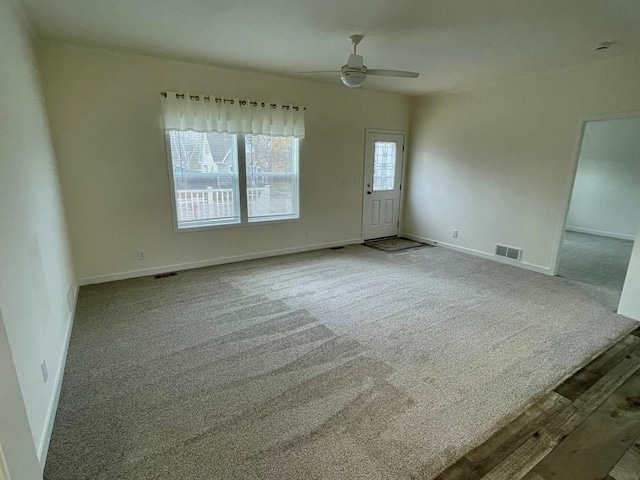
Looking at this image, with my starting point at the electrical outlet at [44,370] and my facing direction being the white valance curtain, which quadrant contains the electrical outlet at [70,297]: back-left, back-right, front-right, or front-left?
front-left

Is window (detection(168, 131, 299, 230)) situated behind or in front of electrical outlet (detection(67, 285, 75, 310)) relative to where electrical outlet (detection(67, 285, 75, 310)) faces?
in front

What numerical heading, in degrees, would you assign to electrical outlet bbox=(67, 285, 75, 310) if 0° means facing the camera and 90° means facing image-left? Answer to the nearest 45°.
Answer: approximately 270°

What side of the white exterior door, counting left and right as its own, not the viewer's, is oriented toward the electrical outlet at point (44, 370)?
right

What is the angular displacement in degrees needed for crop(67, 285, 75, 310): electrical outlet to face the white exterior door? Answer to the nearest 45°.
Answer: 0° — it already faces it

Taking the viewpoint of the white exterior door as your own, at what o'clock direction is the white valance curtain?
The white valance curtain is roughly at 3 o'clock from the white exterior door.

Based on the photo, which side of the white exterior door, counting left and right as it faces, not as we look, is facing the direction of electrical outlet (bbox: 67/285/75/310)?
right

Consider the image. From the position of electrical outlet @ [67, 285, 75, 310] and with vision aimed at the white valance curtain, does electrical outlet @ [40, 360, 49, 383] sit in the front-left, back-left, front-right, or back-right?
back-right

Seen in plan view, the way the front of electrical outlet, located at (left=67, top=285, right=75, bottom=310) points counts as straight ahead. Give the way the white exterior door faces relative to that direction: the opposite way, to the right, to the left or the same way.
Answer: to the right

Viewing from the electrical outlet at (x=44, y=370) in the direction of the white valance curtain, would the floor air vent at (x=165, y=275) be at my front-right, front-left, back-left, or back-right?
front-left

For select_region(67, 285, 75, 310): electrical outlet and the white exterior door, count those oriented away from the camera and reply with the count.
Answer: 0

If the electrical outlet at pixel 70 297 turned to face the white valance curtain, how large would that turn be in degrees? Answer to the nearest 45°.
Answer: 0° — it already faces it

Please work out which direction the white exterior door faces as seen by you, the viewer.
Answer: facing the viewer and to the right of the viewer

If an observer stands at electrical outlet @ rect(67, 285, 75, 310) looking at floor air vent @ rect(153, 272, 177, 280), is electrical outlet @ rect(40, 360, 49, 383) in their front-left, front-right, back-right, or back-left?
back-right

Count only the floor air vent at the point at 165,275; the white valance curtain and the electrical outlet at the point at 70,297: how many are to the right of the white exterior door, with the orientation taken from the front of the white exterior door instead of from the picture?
3
